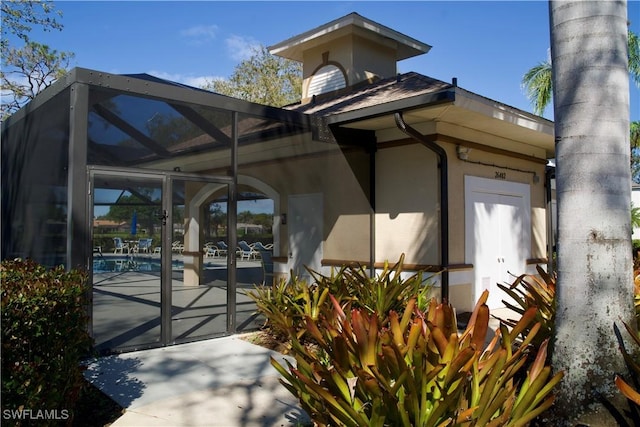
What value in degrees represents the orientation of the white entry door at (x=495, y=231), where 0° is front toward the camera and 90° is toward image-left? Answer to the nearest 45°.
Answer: approximately 315°

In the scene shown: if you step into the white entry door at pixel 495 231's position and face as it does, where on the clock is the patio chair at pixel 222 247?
The patio chair is roughly at 3 o'clock from the white entry door.

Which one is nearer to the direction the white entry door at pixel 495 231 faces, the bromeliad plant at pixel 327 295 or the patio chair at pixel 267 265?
the bromeliad plant

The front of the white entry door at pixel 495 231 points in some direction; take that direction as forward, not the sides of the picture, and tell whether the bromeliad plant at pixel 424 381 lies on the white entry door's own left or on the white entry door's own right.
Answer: on the white entry door's own right

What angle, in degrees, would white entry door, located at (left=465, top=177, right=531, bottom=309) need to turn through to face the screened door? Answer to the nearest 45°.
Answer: approximately 90° to its right

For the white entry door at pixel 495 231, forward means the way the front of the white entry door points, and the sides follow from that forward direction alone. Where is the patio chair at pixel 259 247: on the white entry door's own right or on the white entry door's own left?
on the white entry door's own right

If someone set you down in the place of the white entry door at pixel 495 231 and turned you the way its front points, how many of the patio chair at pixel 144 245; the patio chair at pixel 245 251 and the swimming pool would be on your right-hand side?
3

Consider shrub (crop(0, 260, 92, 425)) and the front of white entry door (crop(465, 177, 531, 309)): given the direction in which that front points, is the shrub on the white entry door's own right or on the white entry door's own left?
on the white entry door's own right

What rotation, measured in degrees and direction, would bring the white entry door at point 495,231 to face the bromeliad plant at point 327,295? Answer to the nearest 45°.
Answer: approximately 90° to its right

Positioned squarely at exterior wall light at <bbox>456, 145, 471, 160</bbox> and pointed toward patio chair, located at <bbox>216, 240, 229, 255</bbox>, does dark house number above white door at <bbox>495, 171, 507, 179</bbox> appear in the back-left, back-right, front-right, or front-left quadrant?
back-right

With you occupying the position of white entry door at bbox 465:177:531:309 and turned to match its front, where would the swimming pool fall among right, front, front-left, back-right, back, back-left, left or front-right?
right

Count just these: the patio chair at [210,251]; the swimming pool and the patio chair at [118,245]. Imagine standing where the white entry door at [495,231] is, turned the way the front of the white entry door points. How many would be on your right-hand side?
3

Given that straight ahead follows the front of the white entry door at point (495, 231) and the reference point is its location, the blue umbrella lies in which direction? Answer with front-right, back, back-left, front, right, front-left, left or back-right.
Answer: right

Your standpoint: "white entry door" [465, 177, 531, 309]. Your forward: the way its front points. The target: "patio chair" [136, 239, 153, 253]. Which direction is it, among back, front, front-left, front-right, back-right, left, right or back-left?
right
